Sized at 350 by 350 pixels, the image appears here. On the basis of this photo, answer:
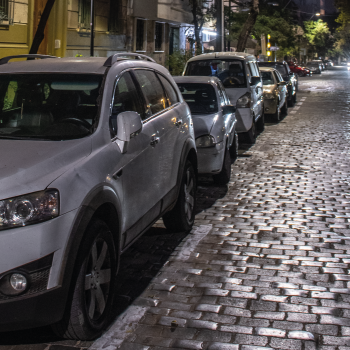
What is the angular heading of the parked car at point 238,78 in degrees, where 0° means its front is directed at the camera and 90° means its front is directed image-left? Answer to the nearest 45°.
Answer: approximately 0°

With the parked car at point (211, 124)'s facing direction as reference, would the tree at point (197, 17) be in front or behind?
behind

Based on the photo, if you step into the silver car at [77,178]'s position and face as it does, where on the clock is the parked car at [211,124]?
The parked car is roughly at 5 o'clock from the silver car.

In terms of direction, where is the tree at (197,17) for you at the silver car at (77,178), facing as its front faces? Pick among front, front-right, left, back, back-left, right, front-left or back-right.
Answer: back-right

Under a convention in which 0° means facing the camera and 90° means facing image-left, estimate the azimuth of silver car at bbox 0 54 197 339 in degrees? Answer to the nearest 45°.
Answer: approximately 45°

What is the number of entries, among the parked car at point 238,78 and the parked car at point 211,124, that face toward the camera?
2

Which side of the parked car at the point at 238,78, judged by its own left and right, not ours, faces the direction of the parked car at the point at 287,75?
back

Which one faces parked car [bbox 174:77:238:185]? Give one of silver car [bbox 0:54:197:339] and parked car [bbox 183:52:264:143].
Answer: parked car [bbox 183:52:264:143]

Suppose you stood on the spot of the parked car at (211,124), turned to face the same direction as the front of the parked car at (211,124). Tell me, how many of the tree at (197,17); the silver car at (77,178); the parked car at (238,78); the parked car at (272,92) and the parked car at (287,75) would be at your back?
4

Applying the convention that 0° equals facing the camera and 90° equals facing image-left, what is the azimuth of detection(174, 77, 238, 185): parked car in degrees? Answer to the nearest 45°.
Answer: approximately 0°

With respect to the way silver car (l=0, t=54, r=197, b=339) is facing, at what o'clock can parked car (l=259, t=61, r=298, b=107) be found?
The parked car is roughly at 5 o'clock from the silver car.

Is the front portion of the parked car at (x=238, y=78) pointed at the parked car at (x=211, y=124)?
yes

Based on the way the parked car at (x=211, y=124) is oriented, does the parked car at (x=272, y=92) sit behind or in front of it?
behind
